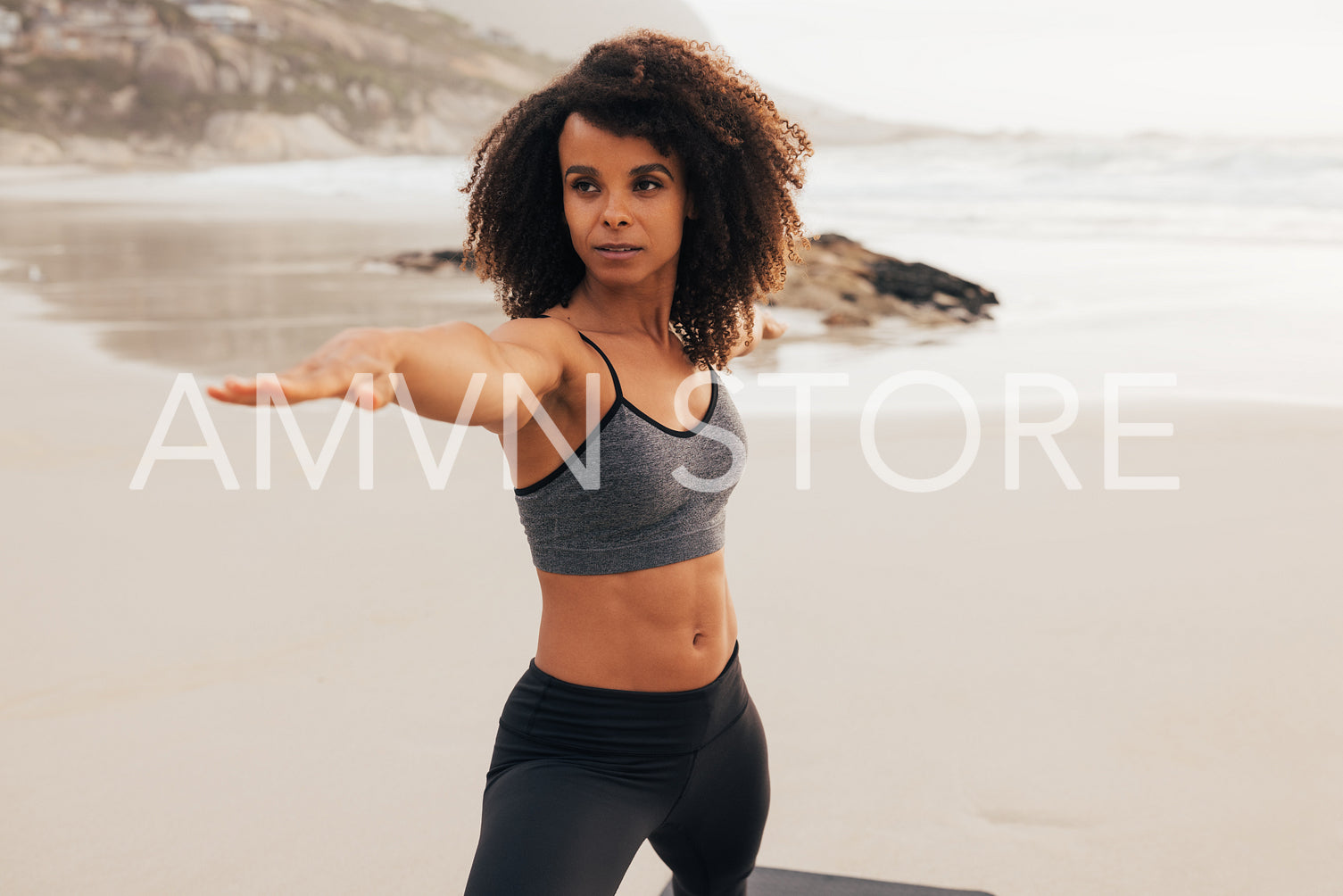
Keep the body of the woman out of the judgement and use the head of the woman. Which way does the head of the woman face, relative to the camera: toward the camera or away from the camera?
toward the camera

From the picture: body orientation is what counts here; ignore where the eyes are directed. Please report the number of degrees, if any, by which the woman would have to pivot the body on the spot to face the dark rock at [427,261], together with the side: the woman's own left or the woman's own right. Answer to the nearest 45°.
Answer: approximately 135° to the woman's own left

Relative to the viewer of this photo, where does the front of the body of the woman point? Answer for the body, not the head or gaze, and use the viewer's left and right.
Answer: facing the viewer and to the right of the viewer

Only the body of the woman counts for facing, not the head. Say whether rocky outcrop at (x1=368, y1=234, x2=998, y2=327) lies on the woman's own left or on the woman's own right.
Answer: on the woman's own left
